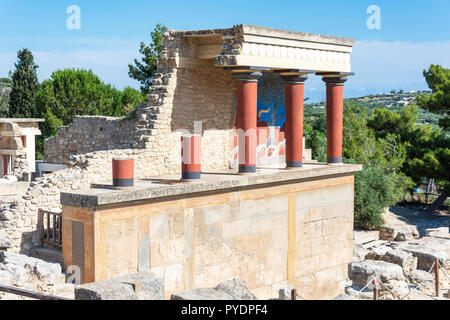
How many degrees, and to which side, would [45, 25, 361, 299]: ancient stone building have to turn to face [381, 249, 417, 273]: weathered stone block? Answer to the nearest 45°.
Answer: approximately 45° to its left

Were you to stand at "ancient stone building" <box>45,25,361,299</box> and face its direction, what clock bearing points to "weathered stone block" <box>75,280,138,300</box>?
The weathered stone block is roughly at 2 o'clock from the ancient stone building.

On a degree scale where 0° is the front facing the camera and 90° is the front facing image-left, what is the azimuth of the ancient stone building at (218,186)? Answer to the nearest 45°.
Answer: approximately 315°

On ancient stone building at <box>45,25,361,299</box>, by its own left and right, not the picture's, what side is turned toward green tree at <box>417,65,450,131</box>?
left

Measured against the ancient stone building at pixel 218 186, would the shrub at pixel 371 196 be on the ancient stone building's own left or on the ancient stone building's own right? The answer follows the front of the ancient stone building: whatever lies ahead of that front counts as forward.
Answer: on the ancient stone building's own left

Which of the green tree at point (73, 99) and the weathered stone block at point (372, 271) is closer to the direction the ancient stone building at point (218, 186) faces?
the weathered stone block

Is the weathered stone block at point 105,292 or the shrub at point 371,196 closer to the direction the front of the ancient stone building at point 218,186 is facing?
the weathered stone block

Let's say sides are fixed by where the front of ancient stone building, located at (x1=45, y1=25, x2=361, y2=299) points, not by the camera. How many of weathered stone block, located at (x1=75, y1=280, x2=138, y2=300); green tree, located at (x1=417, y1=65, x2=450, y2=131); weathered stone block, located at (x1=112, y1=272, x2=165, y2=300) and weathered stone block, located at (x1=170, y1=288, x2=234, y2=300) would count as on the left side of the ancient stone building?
1

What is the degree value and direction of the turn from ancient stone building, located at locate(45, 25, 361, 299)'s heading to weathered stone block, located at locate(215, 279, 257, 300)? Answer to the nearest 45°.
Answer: approximately 45° to its right
